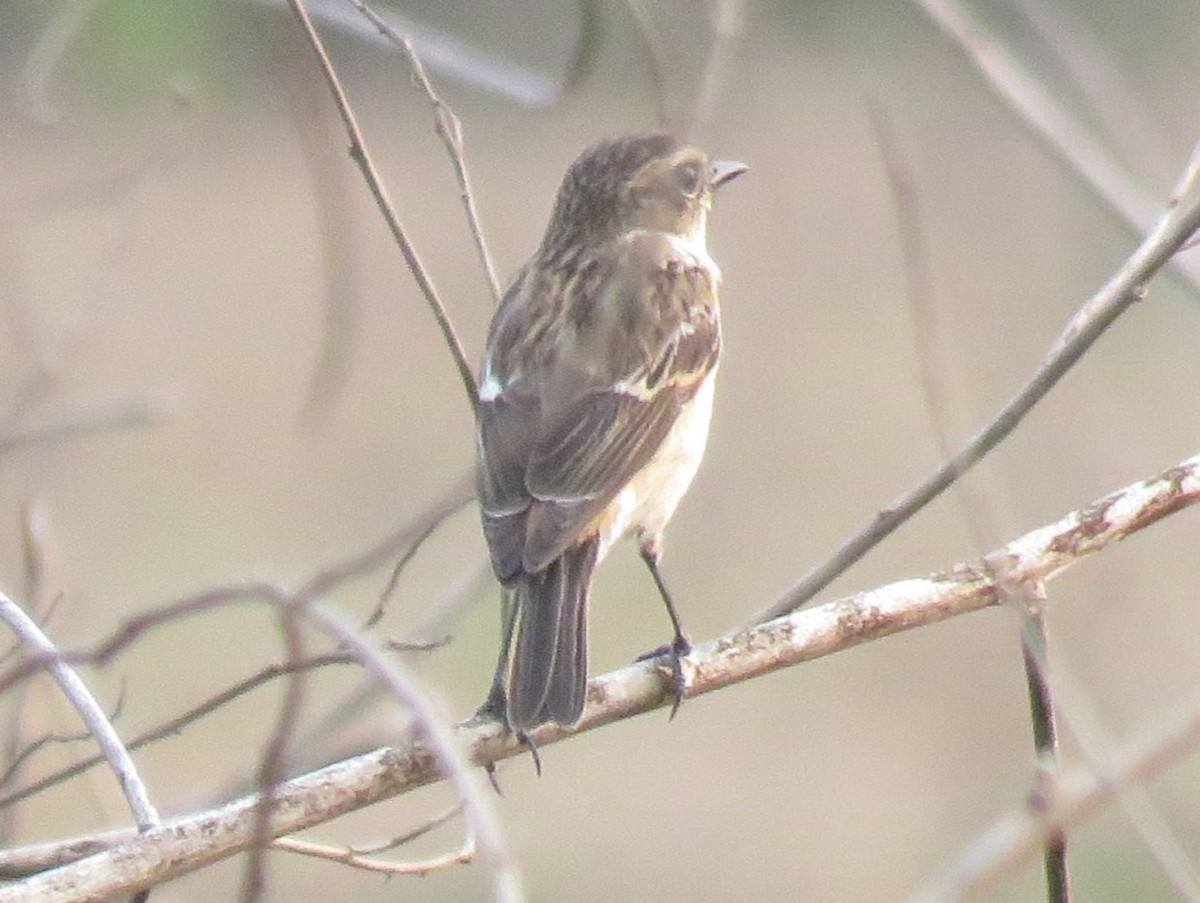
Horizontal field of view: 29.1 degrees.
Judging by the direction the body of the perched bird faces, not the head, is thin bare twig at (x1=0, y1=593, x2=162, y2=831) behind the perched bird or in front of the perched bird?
behind

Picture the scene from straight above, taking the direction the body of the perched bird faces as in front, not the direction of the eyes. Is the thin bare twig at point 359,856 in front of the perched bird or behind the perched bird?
behind

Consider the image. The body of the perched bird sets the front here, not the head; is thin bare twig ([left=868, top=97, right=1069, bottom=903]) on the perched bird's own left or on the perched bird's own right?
on the perched bird's own right

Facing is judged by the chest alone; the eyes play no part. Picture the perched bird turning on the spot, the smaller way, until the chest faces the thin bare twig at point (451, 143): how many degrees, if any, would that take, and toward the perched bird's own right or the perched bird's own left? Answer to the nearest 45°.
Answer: approximately 90° to the perched bird's own left

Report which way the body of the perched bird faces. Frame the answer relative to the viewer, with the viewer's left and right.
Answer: facing away from the viewer and to the right of the viewer

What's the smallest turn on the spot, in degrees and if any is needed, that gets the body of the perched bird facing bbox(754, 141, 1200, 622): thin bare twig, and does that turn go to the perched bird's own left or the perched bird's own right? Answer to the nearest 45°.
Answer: approximately 90° to the perched bird's own right
